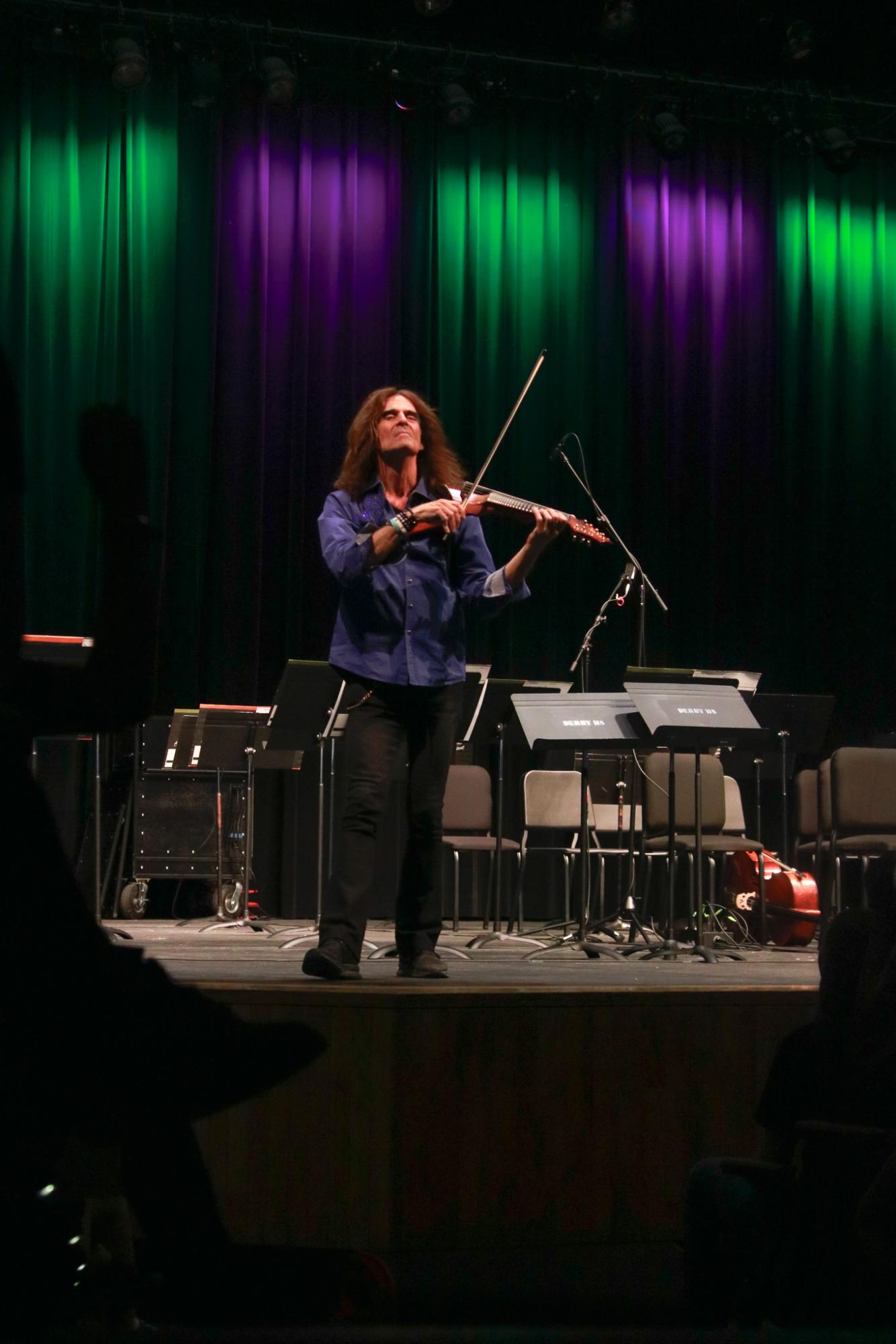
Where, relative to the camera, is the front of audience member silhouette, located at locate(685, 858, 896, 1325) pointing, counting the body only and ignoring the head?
away from the camera

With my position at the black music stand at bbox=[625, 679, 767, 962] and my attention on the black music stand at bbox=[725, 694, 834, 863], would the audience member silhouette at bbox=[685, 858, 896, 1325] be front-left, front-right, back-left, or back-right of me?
back-right

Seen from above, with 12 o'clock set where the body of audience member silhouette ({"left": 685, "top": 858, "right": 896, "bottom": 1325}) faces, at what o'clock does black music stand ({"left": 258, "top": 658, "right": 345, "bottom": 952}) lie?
The black music stand is roughly at 11 o'clock from the audience member silhouette.

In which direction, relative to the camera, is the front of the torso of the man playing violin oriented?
toward the camera

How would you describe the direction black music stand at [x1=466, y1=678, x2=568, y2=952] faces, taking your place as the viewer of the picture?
facing away from the viewer and to the left of the viewer

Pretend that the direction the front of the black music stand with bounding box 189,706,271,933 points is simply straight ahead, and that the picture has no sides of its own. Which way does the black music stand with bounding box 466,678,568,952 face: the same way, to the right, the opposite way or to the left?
the same way

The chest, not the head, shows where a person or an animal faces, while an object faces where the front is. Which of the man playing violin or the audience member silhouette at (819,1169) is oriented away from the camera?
the audience member silhouette

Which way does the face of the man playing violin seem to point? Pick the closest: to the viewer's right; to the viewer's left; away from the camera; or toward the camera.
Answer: toward the camera

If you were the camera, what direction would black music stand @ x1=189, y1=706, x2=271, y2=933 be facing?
facing away from the viewer and to the left of the viewer

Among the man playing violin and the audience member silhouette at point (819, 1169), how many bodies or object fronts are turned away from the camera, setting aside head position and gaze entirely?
1

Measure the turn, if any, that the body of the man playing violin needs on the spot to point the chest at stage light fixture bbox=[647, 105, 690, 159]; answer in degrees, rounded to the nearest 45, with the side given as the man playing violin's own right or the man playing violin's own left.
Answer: approximately 180°

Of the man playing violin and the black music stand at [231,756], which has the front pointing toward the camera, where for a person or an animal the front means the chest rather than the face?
the man playing violin

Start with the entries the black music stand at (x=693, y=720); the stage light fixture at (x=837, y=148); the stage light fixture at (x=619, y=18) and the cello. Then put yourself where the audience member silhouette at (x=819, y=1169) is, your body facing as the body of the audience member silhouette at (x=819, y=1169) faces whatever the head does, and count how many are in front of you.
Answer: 4

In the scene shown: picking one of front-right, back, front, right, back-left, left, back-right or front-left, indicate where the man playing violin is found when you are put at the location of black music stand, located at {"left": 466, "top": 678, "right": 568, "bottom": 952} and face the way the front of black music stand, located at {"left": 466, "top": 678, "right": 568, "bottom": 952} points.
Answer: back-left
